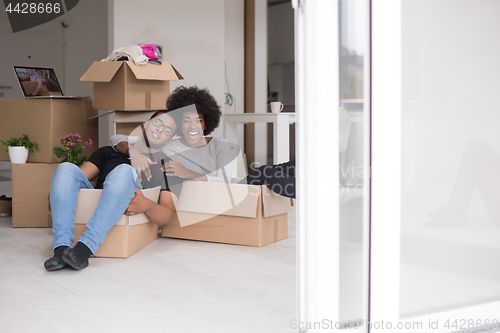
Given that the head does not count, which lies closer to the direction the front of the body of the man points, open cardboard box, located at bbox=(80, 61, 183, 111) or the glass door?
the glass door

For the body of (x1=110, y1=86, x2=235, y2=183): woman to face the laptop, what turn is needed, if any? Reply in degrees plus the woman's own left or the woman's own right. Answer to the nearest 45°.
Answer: approximately 135° to the woman's own right

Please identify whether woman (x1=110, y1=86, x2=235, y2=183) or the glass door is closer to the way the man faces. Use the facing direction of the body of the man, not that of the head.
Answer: the glass door

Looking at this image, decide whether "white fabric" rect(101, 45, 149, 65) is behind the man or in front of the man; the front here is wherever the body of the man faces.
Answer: behind

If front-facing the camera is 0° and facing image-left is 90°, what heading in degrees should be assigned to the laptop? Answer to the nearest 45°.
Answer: approximately 315°
